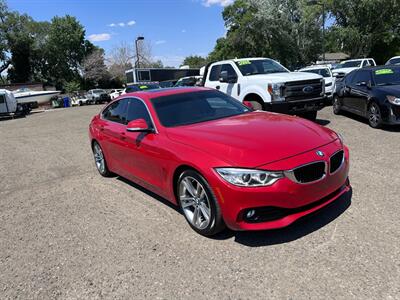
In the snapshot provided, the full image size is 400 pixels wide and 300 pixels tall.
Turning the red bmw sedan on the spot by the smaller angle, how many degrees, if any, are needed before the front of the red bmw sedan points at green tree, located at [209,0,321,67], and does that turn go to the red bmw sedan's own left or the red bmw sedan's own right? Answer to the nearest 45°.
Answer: approximately 135° to the red bmw sedan's own left

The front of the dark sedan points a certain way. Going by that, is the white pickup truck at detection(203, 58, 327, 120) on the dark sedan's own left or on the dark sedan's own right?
on the dark sedan's own right

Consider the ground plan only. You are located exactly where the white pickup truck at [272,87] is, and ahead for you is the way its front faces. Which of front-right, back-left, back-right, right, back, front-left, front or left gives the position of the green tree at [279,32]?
back-left

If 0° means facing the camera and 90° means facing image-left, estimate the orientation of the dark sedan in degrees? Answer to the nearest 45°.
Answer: approximately 315°

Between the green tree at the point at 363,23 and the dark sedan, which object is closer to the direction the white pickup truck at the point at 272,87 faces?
the dark sedan

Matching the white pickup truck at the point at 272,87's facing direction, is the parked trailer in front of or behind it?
behind

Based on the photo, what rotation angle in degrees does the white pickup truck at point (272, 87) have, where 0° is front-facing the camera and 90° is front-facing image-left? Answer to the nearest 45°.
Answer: approximately 315°
